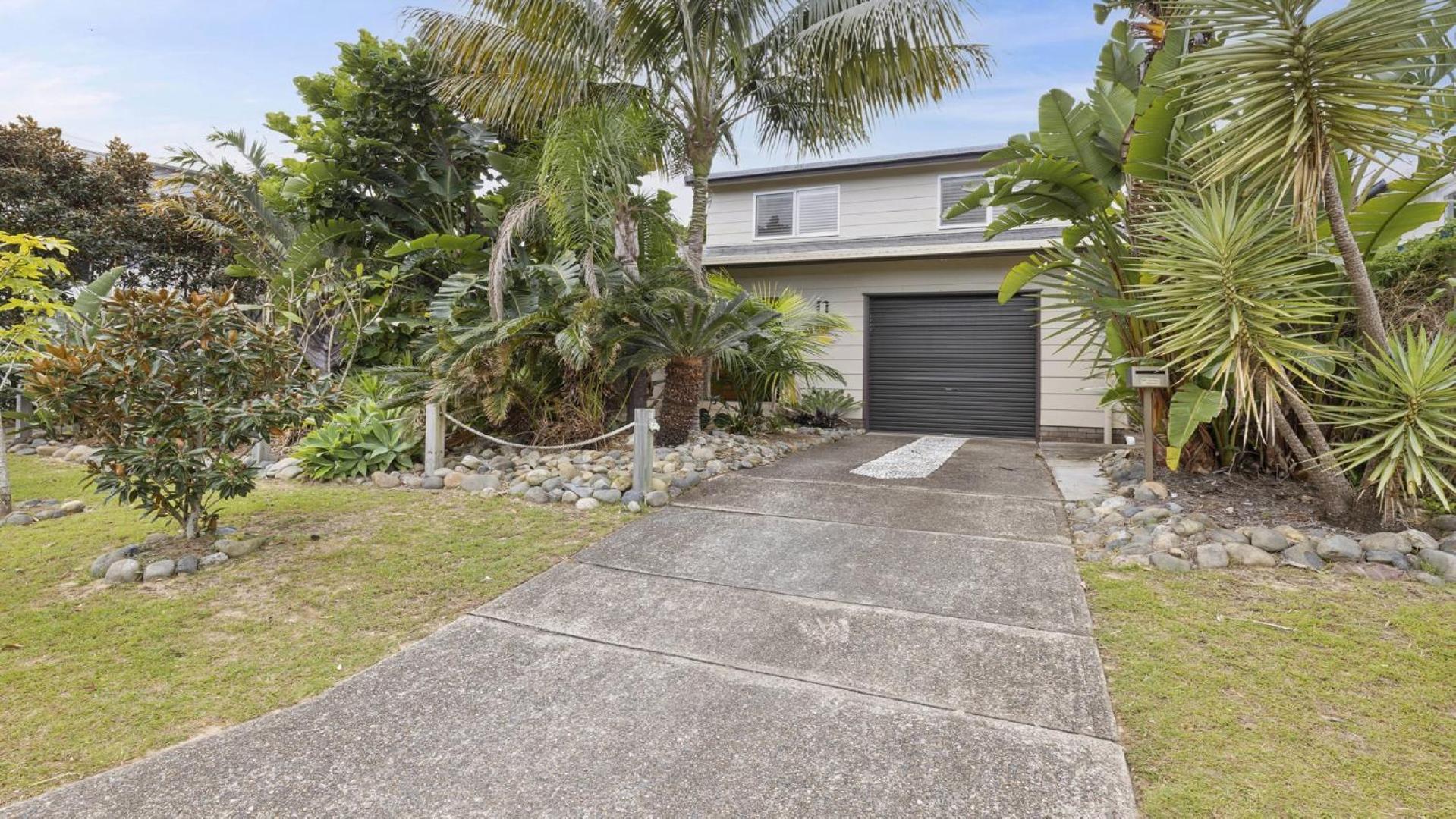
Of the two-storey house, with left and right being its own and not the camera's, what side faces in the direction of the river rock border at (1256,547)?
front

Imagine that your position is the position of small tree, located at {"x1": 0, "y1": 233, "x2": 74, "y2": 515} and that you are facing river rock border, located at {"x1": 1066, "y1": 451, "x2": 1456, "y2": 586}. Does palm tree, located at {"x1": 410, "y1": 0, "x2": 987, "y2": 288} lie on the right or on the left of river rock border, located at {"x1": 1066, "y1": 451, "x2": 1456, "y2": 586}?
left

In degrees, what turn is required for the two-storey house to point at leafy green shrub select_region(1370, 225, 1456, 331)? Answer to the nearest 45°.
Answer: approximately 45° to its left

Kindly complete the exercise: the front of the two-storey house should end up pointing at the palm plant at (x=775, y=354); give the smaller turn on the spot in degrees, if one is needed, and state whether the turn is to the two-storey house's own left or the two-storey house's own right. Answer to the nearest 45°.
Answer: approximately 45° to the two-storey house's own right

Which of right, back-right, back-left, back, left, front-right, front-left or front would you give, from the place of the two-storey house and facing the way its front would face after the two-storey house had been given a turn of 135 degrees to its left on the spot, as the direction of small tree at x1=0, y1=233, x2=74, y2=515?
back

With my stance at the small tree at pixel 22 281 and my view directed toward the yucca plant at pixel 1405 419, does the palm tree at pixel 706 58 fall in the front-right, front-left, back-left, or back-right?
front-left

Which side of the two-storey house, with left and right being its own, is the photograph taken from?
front

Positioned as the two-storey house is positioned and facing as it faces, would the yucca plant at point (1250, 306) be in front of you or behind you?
in front

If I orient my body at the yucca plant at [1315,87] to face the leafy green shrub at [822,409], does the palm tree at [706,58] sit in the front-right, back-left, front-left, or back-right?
front-left

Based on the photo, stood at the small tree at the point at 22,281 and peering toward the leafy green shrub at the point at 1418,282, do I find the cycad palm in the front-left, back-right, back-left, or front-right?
front-left

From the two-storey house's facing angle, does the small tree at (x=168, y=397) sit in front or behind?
in front

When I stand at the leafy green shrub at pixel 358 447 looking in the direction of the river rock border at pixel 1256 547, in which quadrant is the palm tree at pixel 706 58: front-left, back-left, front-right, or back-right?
front-left
